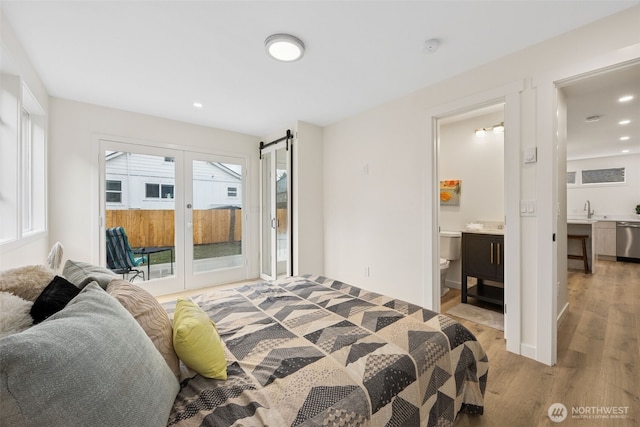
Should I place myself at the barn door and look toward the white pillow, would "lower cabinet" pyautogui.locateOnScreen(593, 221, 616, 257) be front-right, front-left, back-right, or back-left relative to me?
back-left

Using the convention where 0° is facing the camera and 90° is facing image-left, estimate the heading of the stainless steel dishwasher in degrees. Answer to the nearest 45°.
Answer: approximately 0°

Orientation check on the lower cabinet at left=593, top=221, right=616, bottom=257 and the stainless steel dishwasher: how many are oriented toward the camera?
2

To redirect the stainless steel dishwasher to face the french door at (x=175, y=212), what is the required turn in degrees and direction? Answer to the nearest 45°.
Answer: approximately 45° to its right

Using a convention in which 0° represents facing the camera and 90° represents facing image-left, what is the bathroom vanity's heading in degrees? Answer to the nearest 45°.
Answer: approximately 45°

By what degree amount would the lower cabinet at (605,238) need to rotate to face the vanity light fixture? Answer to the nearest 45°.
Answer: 0° — it already faces it
